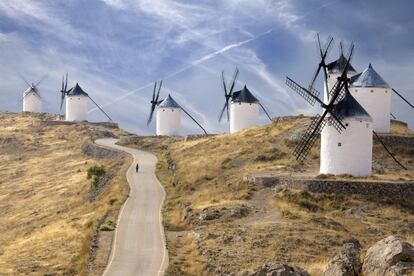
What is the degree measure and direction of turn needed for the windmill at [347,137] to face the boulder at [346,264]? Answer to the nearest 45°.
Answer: approximately 45° to its left

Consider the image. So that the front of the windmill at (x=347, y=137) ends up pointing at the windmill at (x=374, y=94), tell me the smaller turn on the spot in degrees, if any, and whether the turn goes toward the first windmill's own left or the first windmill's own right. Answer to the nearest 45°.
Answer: approximately 135° to the first windmill's own right

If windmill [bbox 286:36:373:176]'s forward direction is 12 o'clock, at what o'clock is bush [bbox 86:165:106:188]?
The bush is roughly at 2 o'clock from the windmill.

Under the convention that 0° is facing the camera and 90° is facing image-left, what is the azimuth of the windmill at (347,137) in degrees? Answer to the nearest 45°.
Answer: approximately 45°

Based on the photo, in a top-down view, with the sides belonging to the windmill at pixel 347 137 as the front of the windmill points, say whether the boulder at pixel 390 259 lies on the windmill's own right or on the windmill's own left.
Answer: on the windmill's own left

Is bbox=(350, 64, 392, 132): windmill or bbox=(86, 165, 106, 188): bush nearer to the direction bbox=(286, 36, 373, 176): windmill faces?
the bush
